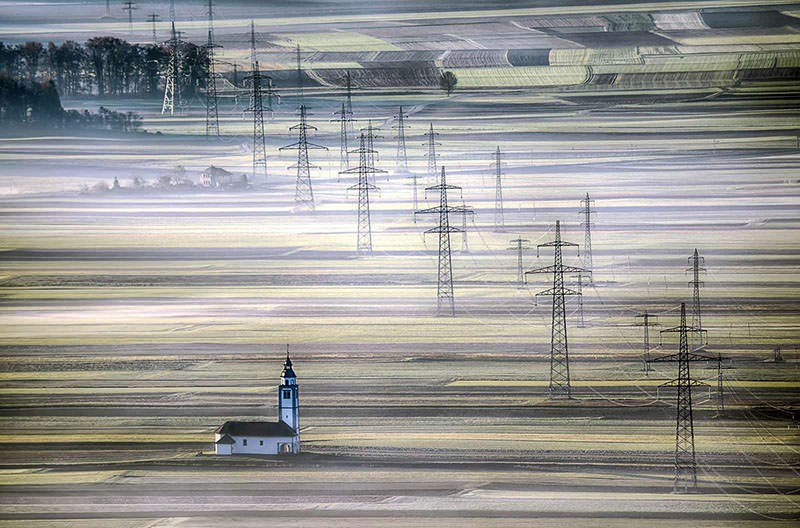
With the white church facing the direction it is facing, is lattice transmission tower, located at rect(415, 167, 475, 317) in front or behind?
in front

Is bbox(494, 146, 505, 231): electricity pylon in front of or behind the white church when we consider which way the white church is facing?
in front

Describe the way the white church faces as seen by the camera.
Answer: facing to the right of the viewer

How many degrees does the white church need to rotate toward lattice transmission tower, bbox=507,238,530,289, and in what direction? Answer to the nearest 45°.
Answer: approximately 90° to its left

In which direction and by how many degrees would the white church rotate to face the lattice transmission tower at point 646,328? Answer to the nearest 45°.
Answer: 0° — it already faces it
